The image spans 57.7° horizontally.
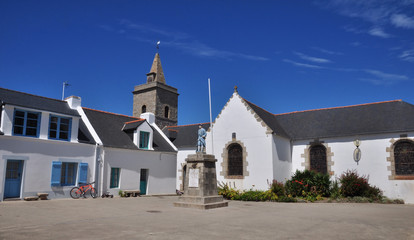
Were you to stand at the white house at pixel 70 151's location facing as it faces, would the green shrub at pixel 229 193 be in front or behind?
in front

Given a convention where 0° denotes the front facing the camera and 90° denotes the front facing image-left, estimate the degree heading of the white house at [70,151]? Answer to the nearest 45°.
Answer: approximately 315°

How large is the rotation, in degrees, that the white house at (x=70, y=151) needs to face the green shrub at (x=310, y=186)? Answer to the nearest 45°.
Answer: approximately 45° to its left

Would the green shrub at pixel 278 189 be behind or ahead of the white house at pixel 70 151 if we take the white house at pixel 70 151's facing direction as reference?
ahead

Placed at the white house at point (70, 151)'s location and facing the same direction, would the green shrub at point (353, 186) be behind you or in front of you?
in front
